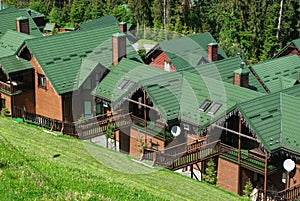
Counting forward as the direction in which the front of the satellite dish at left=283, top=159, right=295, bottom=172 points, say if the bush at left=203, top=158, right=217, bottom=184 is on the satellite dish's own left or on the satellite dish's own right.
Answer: on the satellite dish's own right

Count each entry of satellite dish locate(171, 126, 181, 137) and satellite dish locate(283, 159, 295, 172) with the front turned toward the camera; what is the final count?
2

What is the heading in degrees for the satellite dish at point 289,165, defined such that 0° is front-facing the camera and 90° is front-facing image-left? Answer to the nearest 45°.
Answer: approximately 0°

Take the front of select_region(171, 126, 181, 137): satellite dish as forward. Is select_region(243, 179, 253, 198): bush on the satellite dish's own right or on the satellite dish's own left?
on the satellite dish's own left

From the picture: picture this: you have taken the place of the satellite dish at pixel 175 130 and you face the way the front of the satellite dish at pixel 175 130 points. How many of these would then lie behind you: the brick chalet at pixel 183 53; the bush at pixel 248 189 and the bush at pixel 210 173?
1

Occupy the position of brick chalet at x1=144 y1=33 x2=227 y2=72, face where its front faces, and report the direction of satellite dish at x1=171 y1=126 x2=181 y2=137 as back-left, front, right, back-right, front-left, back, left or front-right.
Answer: front-left

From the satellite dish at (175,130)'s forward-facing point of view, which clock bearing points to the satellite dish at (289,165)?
the satellite dish at (289,165) is roughly at 10 o'clock from the satellite dish at (175,130).

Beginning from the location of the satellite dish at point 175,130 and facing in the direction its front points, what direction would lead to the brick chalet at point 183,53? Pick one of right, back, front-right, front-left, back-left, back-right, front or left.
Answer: back

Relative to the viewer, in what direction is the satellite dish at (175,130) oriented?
toward the camera

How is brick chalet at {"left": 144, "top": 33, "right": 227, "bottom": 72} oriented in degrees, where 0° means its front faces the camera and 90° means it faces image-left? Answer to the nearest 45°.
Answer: approximately 45°
